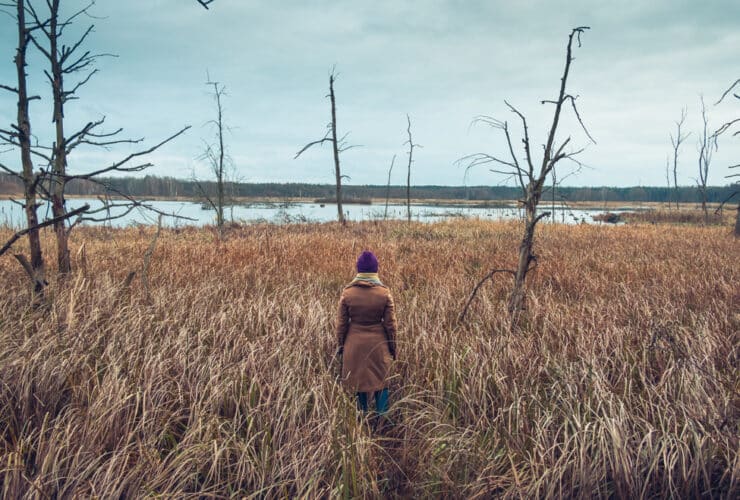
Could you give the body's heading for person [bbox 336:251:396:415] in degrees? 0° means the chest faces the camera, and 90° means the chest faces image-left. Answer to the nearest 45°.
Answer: approximately 180°
